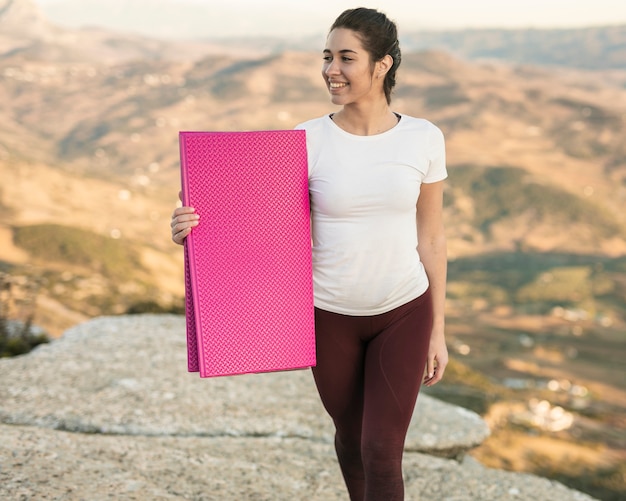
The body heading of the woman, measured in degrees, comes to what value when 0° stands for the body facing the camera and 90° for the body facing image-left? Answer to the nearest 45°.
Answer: approximately 0°
